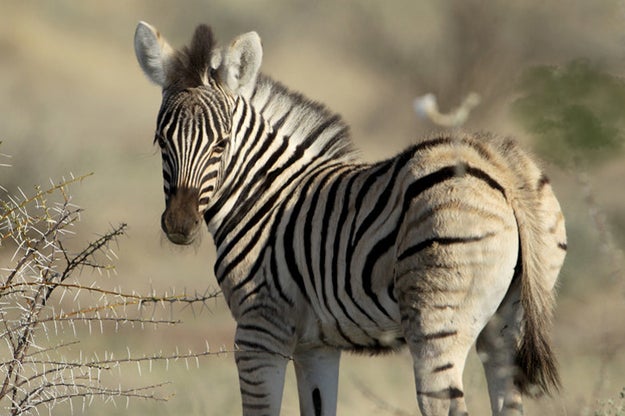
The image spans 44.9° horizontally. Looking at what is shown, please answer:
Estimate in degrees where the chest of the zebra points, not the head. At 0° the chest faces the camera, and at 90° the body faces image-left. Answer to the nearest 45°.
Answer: approximately 135°
